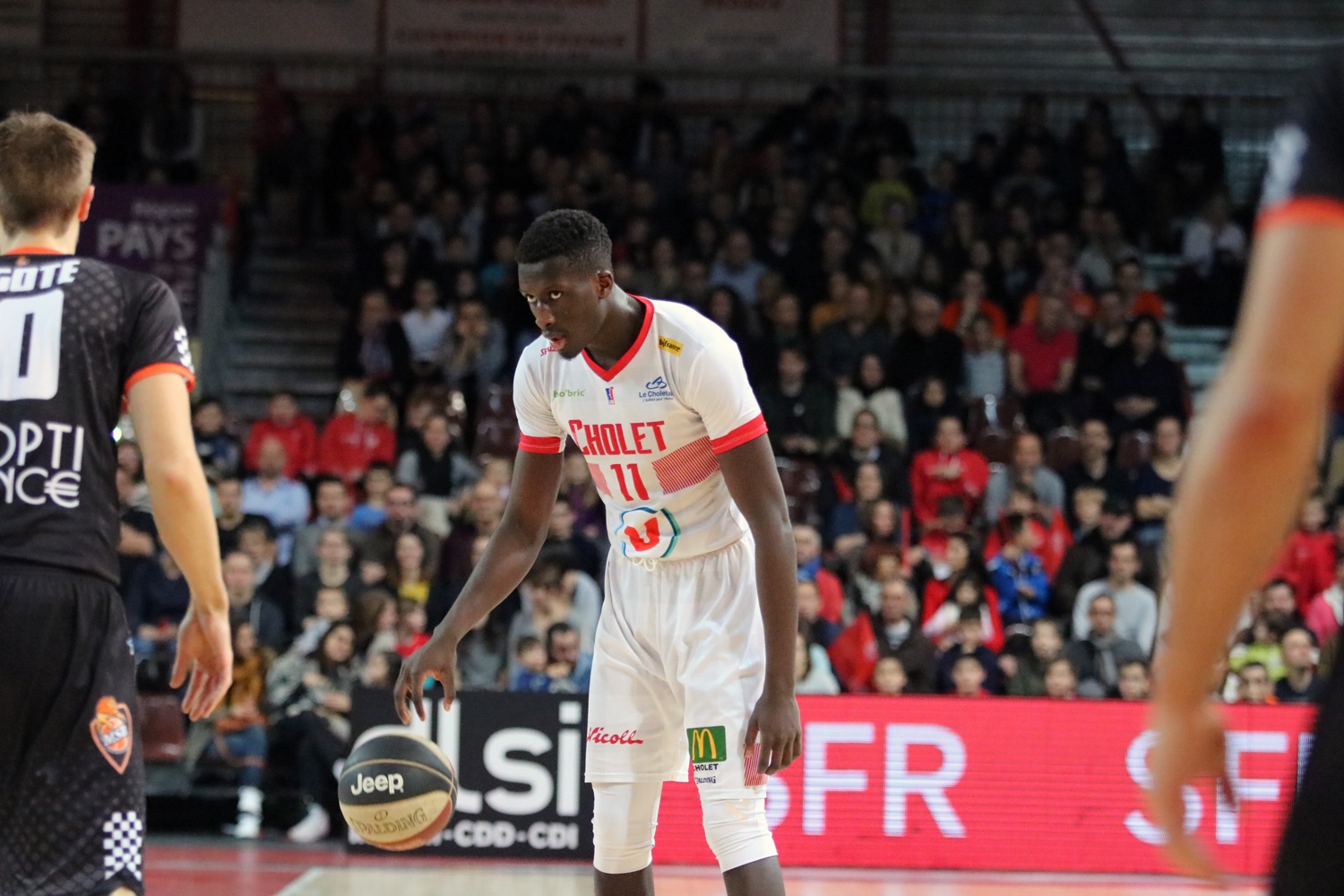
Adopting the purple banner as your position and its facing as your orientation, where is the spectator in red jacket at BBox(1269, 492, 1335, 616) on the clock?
The spectator in red jacket is roughly at 10 o'clock from the purple banner.

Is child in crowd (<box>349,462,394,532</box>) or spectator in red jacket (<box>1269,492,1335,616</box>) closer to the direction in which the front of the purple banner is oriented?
the child in crowd

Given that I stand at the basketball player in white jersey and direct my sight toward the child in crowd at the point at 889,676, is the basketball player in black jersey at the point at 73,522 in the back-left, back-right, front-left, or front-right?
back-left

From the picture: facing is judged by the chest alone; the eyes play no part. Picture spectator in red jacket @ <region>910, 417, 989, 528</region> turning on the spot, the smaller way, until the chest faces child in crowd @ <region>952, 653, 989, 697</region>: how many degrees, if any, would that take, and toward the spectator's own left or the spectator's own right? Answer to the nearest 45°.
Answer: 0° — they already face them

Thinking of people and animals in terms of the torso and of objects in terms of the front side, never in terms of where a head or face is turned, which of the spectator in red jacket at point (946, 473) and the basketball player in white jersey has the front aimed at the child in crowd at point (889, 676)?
the spectator in red jacket

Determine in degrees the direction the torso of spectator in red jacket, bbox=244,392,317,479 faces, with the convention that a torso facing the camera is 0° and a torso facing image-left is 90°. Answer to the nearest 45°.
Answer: approximately 0°

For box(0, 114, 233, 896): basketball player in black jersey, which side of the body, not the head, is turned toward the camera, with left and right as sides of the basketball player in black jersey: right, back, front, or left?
back

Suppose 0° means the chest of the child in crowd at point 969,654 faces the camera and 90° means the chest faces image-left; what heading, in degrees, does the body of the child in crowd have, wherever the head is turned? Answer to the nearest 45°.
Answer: approximately 0°

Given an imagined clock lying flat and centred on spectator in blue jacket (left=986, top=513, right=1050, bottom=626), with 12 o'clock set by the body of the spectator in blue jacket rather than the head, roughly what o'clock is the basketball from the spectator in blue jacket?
The basketball is roughly at 12 o'clock from the spectator in blue jacket.
